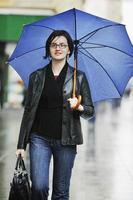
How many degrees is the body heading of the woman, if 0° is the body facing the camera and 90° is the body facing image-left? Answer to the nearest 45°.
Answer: approximately 0°
